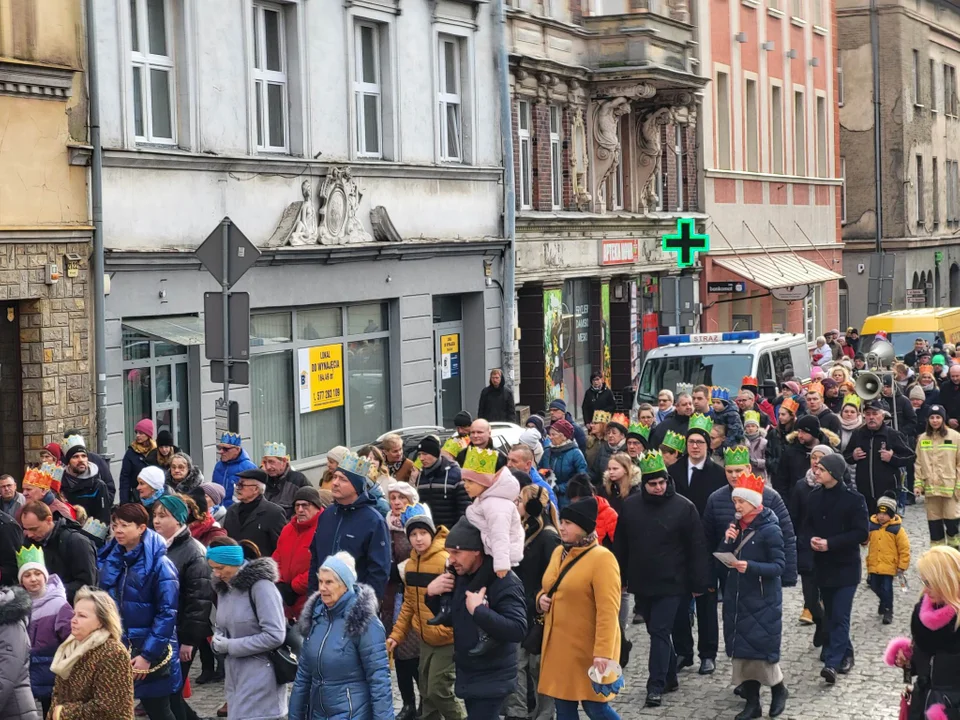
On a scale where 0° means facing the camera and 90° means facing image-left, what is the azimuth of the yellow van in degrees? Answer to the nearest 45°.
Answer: approximately 45°

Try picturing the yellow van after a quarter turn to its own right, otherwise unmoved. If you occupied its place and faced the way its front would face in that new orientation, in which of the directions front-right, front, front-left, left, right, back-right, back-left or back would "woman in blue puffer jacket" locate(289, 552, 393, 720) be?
back-left

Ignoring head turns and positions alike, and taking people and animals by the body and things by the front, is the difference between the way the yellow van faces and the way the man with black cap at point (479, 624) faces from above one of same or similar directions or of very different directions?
same or similar directions

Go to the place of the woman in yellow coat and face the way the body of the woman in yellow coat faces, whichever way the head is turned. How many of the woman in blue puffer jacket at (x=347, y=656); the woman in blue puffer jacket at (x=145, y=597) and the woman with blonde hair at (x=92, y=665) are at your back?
0

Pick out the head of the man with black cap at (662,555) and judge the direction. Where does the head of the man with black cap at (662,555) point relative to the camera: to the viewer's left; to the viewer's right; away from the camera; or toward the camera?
toward the camera

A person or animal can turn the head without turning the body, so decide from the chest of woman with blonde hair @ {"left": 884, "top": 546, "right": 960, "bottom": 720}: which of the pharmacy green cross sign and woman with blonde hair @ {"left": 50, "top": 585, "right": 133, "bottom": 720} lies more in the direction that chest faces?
the woman with blonde hair

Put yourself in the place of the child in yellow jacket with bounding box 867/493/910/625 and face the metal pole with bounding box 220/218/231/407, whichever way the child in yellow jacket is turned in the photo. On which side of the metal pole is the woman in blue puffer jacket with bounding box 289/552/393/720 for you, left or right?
left

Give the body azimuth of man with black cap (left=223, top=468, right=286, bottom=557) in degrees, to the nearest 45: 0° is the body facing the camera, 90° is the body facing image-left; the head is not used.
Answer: approximately 45°

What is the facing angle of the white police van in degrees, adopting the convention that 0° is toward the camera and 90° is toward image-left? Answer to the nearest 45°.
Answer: approximately 45°

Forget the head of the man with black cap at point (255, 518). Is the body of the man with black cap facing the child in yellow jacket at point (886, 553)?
no

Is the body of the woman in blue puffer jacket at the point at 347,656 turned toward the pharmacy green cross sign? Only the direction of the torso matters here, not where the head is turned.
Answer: no

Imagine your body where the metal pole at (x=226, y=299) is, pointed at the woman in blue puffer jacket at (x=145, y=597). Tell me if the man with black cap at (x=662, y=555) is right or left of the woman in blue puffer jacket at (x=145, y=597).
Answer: left

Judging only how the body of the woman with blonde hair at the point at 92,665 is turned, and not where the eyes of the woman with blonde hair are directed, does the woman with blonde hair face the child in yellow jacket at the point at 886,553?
no
